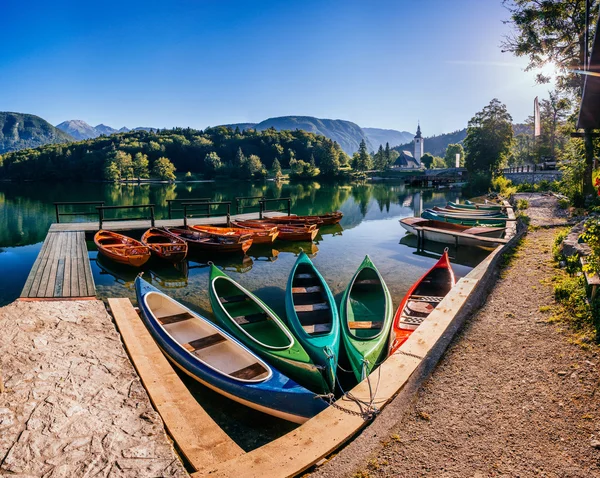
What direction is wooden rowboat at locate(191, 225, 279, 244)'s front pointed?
to the viewer's left

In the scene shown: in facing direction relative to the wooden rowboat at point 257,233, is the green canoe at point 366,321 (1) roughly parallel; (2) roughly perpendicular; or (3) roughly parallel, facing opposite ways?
roughly perpendicular

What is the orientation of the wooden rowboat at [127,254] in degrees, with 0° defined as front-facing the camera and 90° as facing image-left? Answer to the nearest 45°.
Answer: approximately 135°
